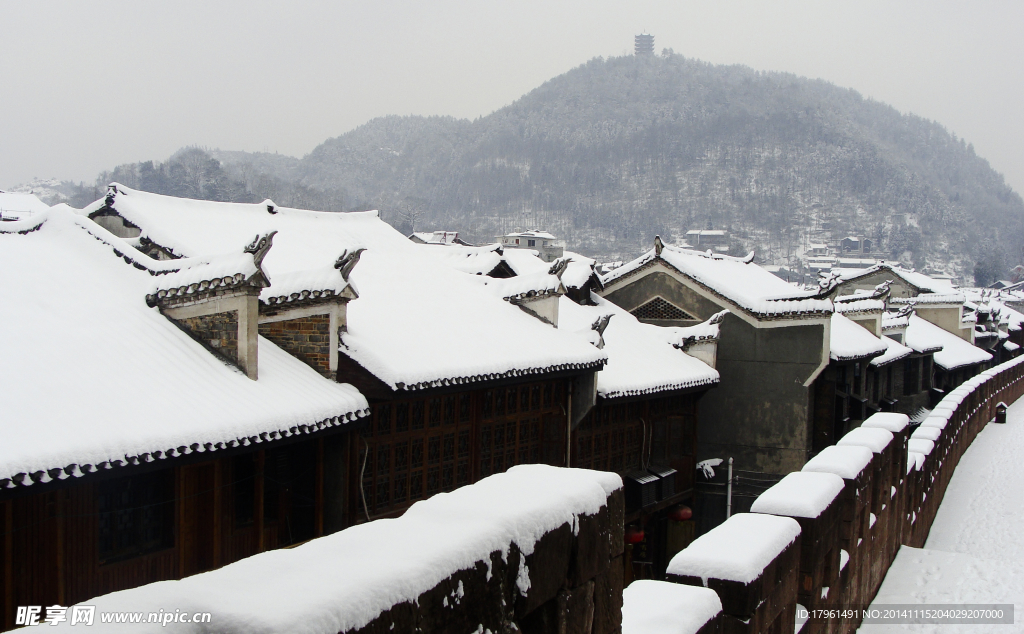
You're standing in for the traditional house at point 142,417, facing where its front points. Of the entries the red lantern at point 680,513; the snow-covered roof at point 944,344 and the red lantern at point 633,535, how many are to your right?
0

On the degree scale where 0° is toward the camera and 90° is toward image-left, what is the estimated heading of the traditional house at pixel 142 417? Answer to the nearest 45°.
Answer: approximately 315°

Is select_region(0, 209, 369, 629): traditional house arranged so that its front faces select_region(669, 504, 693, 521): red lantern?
no

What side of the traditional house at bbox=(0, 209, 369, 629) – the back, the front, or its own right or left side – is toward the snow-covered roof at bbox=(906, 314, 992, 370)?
left

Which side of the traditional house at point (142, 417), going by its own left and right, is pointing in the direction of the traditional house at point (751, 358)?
left
